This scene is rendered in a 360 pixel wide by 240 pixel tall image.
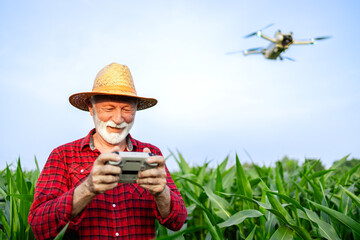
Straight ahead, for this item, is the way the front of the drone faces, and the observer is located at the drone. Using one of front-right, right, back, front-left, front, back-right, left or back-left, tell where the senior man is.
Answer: front-right
